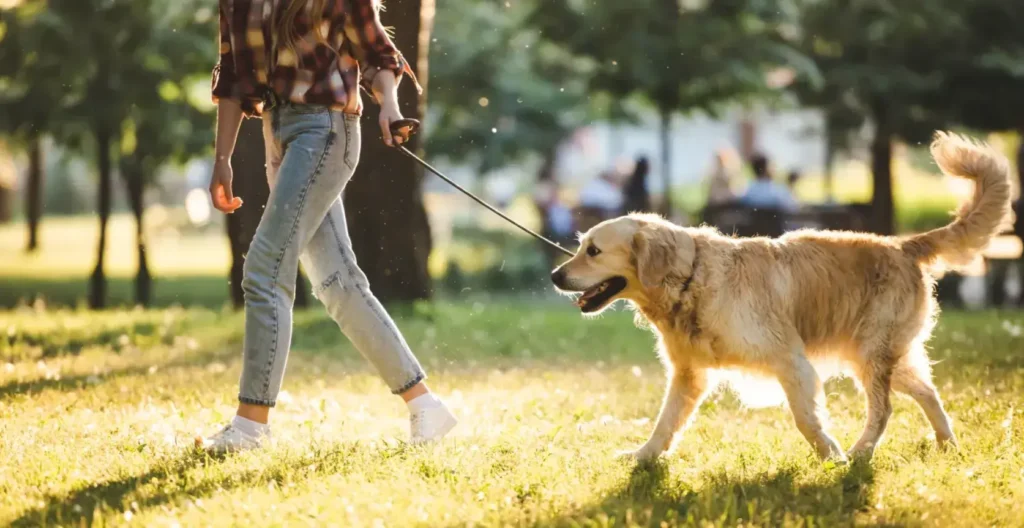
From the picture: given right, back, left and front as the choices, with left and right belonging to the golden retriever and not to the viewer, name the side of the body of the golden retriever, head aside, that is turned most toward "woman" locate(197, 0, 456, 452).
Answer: front

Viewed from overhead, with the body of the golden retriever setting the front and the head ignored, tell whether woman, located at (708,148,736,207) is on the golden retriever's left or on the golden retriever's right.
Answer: on the golden retriever's right

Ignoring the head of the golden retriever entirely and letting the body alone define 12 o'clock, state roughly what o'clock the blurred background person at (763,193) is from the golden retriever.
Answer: The blurred background person is roughly at 3 o'clock from the golden retriever.

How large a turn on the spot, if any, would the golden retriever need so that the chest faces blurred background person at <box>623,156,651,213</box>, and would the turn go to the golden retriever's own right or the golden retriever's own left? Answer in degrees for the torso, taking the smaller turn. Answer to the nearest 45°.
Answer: approximately 90° to the golden retriever's own right

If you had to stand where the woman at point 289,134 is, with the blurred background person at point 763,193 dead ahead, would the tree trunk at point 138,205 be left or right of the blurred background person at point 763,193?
left

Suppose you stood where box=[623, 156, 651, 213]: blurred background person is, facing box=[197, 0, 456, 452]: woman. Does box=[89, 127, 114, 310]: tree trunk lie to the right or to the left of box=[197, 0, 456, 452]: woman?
right

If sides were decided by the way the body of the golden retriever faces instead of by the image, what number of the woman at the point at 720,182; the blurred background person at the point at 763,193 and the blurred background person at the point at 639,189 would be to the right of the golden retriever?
3

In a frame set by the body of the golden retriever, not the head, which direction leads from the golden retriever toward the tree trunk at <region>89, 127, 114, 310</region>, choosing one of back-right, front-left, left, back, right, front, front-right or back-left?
front-right

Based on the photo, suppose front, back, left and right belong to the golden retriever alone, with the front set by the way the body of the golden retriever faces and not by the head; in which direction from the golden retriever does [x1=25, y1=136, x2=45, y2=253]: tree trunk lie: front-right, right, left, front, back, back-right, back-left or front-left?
front-right

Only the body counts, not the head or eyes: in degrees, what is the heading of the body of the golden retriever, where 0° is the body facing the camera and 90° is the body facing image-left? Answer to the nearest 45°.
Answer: approximately 90°
